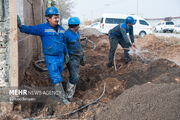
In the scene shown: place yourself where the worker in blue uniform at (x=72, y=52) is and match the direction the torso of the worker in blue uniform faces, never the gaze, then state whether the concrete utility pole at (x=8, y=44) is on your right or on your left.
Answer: on your right

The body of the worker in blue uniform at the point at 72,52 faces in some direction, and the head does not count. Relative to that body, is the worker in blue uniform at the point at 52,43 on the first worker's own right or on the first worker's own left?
on the first worker's own right

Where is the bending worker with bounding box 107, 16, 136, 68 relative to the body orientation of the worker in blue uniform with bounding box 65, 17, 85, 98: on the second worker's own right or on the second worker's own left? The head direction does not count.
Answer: on the second worker's own left
